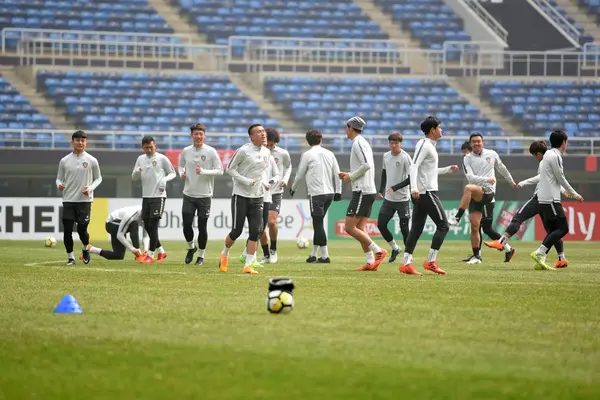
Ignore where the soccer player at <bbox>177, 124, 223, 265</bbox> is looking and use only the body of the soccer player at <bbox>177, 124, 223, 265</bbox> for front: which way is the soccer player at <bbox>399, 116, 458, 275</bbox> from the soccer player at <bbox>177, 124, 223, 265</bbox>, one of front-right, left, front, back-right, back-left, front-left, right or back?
front-left

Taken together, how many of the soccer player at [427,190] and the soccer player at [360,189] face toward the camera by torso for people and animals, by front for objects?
0

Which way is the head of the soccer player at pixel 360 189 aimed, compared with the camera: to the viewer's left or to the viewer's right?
to the viewer's left

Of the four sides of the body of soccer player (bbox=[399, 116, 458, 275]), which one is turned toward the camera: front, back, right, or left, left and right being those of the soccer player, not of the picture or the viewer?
right

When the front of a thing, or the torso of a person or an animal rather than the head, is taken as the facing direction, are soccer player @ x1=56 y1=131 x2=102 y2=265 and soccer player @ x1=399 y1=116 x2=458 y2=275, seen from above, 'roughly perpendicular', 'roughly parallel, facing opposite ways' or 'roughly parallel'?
roughly perpendicular

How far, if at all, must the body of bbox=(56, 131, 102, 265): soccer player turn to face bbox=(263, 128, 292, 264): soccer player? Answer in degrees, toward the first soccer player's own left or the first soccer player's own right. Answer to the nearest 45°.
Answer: approximately 90° to the first soccer player's own left

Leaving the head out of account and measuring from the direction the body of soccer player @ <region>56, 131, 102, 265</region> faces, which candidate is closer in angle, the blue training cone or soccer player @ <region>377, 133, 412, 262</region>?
the blue training cone

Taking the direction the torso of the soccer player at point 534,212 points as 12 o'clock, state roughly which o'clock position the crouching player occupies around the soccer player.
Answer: The crouching player is roughly at 12 o'clock from the soccer player.

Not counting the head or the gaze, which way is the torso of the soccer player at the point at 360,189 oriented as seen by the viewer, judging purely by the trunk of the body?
to the viewer's left

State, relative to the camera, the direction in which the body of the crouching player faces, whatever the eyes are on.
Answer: to the viewer's right

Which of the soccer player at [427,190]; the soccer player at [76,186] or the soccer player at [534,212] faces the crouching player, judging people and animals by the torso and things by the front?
the soccer player at [534,212]

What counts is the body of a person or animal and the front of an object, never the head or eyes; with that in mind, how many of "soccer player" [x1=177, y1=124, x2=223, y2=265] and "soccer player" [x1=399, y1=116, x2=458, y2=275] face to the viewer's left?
0

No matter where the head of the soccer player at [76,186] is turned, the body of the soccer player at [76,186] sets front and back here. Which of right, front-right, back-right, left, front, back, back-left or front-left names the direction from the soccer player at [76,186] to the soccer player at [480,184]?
left

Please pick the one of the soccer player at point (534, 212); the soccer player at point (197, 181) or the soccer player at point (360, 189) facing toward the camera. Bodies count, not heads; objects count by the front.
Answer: the soccer player at point (197, 181)

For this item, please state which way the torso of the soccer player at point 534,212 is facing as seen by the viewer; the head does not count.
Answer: to the viewer's left

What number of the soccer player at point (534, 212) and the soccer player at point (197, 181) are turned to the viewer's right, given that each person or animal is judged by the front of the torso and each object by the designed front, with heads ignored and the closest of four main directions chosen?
0
